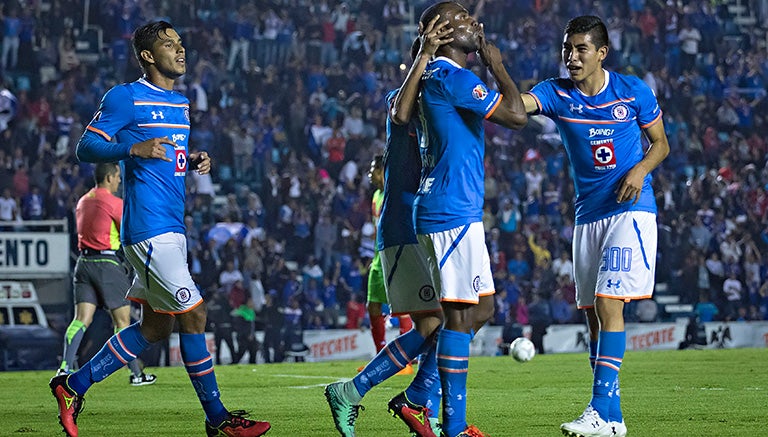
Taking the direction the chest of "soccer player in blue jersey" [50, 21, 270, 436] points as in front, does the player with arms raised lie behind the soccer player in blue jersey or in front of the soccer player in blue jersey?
in front

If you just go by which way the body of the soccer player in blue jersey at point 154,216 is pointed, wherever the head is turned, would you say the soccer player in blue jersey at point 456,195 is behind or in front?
in front

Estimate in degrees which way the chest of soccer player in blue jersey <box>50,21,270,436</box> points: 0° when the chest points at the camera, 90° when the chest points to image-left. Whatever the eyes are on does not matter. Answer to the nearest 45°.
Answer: approximately 315°

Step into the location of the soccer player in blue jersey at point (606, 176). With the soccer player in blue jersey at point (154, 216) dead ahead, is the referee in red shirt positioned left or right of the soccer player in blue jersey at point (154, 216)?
right

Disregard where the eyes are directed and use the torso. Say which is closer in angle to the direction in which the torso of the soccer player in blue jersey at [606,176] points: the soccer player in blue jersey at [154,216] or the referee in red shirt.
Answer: the soccer player in blue jersey

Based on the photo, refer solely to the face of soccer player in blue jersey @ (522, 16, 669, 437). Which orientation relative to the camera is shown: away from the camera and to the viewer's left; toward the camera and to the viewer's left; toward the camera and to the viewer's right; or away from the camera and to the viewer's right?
toward the camera and to the viewer's left
